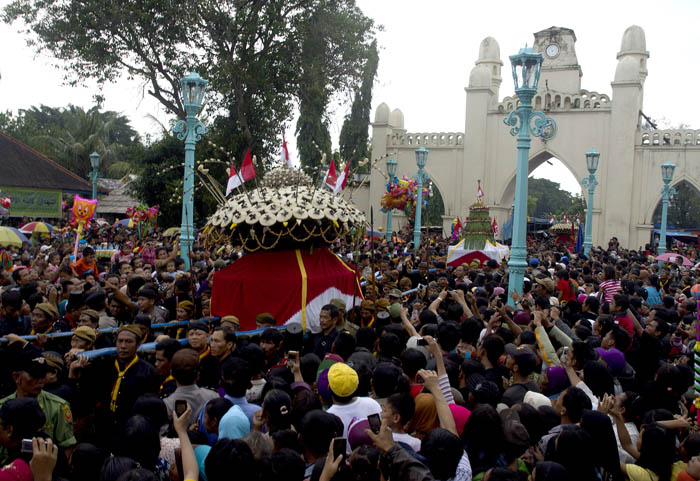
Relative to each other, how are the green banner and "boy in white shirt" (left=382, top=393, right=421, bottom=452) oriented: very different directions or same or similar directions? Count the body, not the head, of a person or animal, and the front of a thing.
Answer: very different directions

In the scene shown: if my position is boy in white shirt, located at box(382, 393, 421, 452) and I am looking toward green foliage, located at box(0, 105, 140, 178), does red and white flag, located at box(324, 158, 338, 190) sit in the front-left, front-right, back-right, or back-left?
front-right

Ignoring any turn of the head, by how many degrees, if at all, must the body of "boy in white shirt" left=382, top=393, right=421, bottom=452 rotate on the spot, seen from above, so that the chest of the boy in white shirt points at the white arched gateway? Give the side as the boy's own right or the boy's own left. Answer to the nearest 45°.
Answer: approximately 45° to the boy's own right

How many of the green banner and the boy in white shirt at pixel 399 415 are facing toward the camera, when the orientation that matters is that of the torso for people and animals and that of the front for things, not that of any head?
1

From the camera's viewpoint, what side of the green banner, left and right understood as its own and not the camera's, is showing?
front

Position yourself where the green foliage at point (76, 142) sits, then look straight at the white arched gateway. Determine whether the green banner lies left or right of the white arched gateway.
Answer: right

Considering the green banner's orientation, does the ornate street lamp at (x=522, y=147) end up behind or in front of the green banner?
in front

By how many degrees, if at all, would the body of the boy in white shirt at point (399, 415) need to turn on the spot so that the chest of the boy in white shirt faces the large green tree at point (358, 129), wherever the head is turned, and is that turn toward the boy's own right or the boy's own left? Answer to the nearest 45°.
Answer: approximately 45° to the boy's own right

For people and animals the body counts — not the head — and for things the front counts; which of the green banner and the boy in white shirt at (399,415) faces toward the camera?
the green banner

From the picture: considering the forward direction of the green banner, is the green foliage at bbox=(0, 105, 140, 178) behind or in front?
behind

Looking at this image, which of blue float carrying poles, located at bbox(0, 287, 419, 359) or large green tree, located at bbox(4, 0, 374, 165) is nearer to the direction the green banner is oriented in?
the blue float carrying poles

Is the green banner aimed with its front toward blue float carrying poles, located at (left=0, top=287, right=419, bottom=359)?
yes

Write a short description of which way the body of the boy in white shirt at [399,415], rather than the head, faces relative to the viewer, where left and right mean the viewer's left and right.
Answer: facing away from the viewer and to the left of the viewer

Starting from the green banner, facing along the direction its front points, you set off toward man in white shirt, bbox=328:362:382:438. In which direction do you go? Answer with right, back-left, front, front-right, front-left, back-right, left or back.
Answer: front
